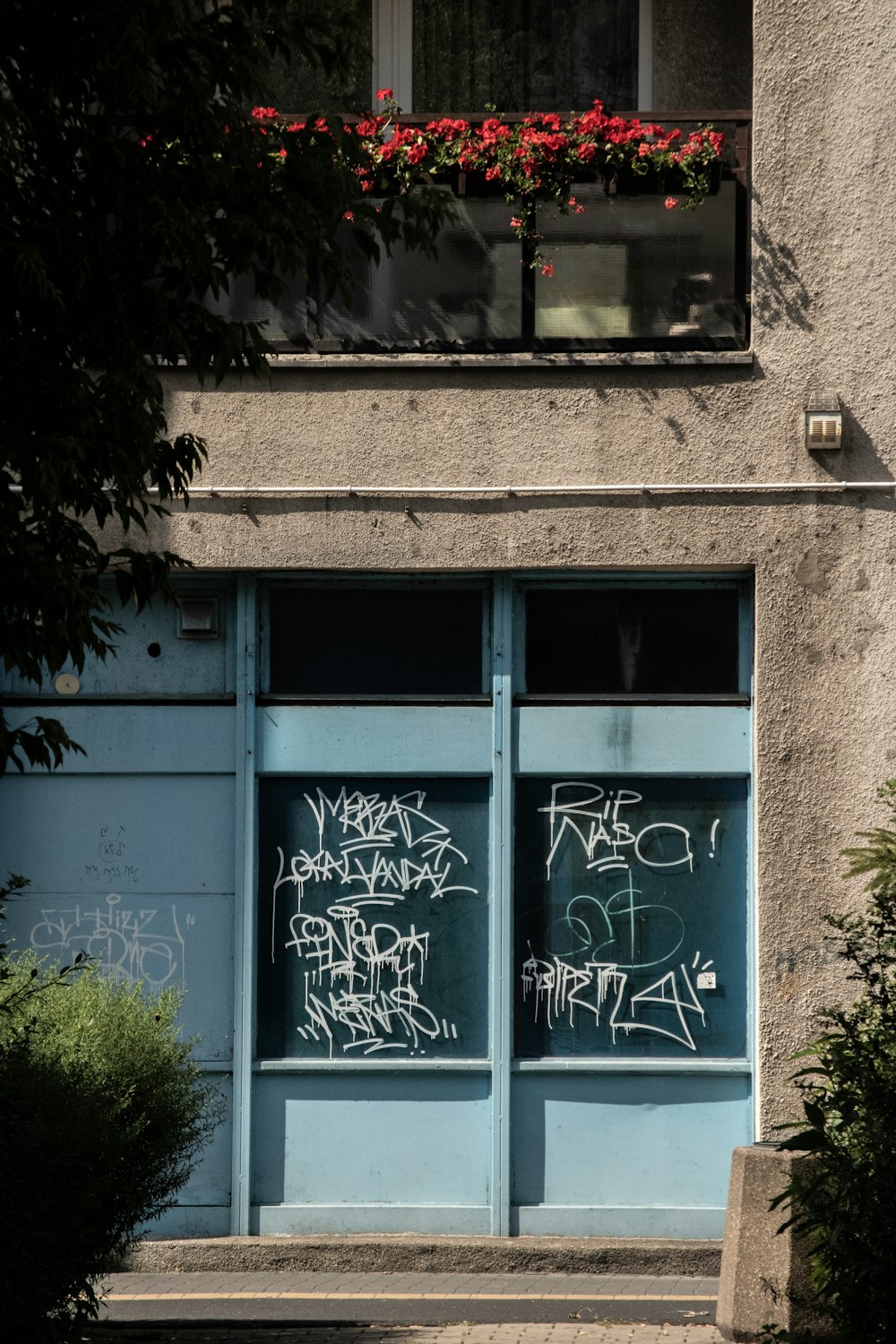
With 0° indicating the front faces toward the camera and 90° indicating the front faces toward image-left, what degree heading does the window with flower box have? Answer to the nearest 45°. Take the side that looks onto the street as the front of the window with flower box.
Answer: approximately 0°

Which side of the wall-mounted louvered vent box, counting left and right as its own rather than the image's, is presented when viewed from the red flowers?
right

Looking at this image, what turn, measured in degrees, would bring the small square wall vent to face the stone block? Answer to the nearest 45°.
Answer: approximately 45° to its left

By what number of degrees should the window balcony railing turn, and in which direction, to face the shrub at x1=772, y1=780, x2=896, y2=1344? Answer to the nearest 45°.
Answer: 0° — it already faces it

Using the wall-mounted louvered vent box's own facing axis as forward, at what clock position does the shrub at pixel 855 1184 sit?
The shrub is roughly at 12 o'clock from the wall-mounted louvered vent box.

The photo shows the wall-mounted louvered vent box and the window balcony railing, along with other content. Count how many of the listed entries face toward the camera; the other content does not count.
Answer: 2

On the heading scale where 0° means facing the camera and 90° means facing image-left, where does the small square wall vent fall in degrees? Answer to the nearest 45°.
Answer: approximately 0°
